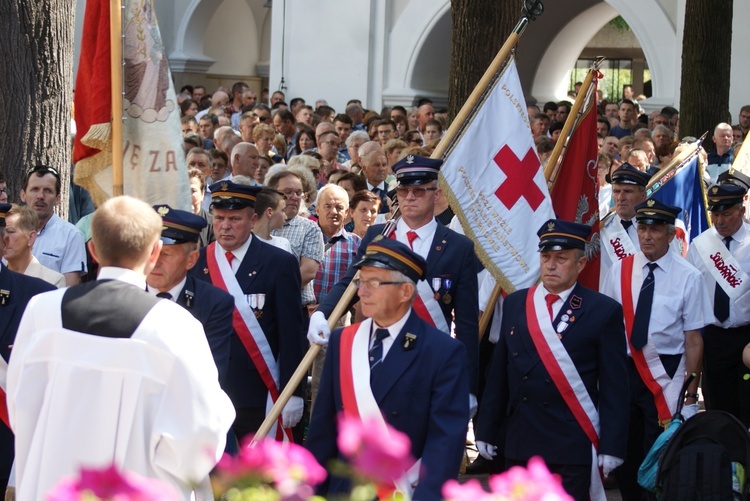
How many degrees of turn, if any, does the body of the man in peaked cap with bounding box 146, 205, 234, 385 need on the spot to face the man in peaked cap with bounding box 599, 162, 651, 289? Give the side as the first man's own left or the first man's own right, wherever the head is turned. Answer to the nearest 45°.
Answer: approximately 180°

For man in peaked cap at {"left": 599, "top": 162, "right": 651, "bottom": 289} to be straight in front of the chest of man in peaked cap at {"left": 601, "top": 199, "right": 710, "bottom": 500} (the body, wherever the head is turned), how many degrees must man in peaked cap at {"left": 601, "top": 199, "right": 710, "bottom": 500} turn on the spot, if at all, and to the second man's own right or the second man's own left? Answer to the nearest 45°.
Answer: approximately 135° to the second man's own right

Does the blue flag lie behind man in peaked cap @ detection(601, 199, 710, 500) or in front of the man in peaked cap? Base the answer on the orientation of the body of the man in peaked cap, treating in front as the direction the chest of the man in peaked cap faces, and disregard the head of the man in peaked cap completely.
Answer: behind

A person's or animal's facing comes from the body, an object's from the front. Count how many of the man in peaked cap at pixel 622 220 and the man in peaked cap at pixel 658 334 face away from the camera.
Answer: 0

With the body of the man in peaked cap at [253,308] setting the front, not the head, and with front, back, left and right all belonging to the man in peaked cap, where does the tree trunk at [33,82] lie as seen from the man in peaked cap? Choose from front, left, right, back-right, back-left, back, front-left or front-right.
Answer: right

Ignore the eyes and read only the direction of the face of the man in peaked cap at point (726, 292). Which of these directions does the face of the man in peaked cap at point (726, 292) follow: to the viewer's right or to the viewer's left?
to the viewer's left

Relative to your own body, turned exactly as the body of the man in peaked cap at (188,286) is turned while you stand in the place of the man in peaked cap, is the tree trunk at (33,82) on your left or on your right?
on your right
